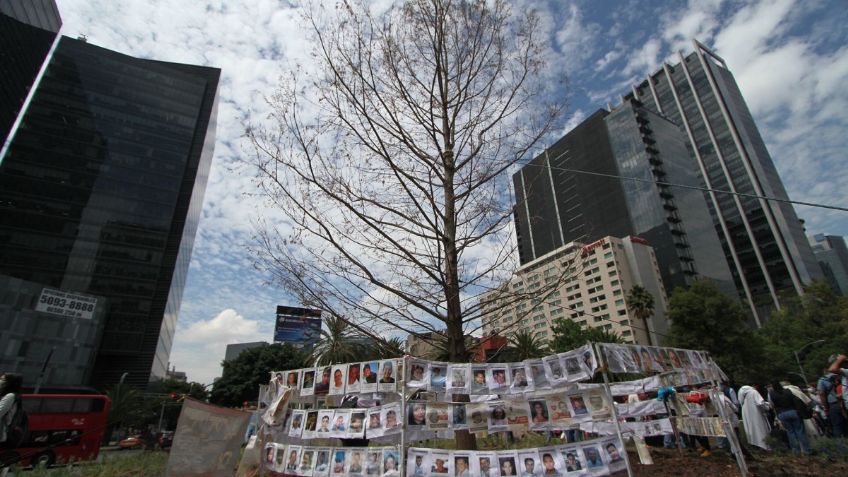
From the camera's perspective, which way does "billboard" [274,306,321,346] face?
toward the camera

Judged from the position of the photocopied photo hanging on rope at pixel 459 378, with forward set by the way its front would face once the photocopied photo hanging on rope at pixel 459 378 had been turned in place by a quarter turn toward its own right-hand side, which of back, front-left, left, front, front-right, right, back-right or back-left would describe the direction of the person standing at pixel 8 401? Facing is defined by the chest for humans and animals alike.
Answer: front

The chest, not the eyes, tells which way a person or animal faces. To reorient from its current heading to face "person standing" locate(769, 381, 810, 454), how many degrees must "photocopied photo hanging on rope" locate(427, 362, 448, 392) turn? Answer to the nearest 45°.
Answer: approximately 90° to its left

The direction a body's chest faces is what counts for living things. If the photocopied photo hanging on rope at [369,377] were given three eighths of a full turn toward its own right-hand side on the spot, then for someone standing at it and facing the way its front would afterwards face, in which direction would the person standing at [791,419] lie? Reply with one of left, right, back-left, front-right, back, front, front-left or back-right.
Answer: back-right

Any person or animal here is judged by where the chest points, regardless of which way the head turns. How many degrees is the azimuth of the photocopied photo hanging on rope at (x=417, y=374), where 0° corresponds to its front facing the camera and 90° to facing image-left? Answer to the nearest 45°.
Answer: approximately 0°

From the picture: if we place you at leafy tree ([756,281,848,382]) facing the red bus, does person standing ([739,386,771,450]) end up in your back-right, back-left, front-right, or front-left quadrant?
front-left

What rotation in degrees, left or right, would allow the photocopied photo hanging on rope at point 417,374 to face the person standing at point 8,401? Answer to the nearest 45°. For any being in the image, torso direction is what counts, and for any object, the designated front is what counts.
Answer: approximately 90° to its right

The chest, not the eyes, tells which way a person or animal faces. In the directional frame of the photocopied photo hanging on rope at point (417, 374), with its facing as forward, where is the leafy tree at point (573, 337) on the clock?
The leafy tree is roughly at 7 o'clock from the photocopied photo hanging on rope.

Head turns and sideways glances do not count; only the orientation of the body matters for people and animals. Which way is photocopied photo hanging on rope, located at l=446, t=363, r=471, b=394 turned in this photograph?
toward the camera

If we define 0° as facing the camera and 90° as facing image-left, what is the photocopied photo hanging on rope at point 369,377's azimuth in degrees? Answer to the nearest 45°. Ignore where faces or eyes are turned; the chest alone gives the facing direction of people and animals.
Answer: approximately 0°

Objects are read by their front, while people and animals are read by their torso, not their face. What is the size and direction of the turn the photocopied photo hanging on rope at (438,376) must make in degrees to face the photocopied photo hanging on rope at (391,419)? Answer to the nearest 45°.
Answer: approximately 90° to its right

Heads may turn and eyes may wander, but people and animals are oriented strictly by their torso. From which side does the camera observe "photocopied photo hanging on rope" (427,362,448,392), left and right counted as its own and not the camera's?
front

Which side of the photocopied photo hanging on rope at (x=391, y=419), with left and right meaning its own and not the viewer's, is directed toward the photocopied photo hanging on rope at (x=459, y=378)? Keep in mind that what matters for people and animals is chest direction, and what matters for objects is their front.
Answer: left
